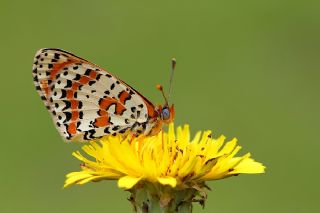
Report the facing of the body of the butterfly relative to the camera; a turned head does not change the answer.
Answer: to the viewer's right
